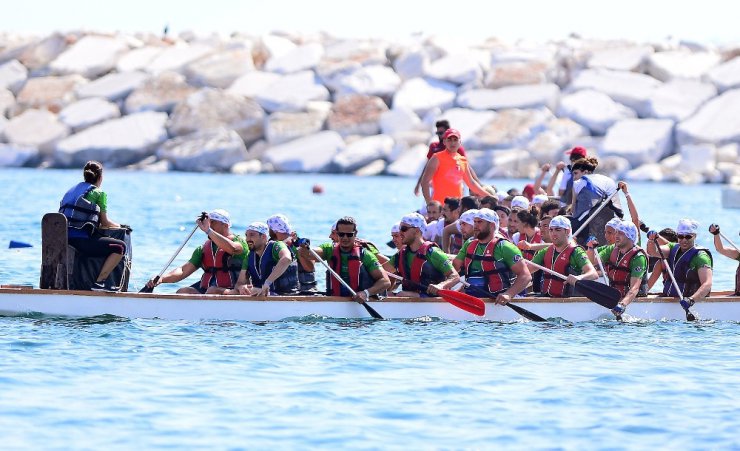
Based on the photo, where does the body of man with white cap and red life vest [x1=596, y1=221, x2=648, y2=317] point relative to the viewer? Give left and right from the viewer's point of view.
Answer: facing the viewer and to the left of the viewer

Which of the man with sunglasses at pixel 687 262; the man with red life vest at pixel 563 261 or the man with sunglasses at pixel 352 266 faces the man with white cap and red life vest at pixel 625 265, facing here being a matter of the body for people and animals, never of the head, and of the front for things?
the man with sunglasses at pixel 687 262

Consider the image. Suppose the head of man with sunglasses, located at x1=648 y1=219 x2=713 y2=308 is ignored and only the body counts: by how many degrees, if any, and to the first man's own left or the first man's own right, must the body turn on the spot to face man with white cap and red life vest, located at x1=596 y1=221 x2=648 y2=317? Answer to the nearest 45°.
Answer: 0° — they already face them

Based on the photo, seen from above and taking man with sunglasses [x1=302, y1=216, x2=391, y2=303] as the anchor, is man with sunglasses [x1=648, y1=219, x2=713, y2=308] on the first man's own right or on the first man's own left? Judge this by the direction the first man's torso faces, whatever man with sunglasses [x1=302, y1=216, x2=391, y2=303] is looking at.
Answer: on the first man's own left

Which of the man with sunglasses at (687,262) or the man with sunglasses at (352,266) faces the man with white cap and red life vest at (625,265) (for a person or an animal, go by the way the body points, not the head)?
the man with sunglasses at (687,262)

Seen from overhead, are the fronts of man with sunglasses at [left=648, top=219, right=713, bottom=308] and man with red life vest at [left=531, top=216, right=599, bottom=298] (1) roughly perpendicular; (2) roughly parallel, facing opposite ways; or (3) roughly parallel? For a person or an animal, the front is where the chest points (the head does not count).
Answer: roughly parallel

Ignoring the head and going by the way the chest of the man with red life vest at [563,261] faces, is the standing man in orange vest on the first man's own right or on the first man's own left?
on the first man's own right

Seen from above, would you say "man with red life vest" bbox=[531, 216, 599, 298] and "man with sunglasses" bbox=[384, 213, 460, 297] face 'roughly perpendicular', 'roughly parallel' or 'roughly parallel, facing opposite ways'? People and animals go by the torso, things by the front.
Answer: roughly parallel

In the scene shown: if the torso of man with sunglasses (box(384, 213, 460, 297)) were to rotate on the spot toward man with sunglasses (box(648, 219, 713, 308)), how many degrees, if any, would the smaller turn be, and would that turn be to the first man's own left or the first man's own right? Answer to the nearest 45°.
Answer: approximately 135° to the first man's own left

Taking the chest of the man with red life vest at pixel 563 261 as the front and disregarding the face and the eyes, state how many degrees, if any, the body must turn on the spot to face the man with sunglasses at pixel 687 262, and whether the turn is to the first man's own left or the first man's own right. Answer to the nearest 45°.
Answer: approximately 180°

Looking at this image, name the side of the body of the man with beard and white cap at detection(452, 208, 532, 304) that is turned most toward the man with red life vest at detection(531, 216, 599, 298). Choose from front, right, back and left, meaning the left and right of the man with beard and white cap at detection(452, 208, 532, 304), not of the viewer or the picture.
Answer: back

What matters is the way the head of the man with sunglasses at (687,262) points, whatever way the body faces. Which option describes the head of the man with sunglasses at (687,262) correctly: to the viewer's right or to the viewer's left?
to the viewer's left

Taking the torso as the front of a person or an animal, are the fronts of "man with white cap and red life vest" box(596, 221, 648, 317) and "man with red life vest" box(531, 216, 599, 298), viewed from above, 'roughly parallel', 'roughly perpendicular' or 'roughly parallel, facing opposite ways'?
roughly parallel

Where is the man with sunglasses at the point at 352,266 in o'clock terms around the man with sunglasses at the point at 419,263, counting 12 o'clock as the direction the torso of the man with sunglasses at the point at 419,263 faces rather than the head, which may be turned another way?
the man with sunglasses at the point at 352,266 is roughly at 1 o'clock from the man with sunglasses at the point at 419,263.
